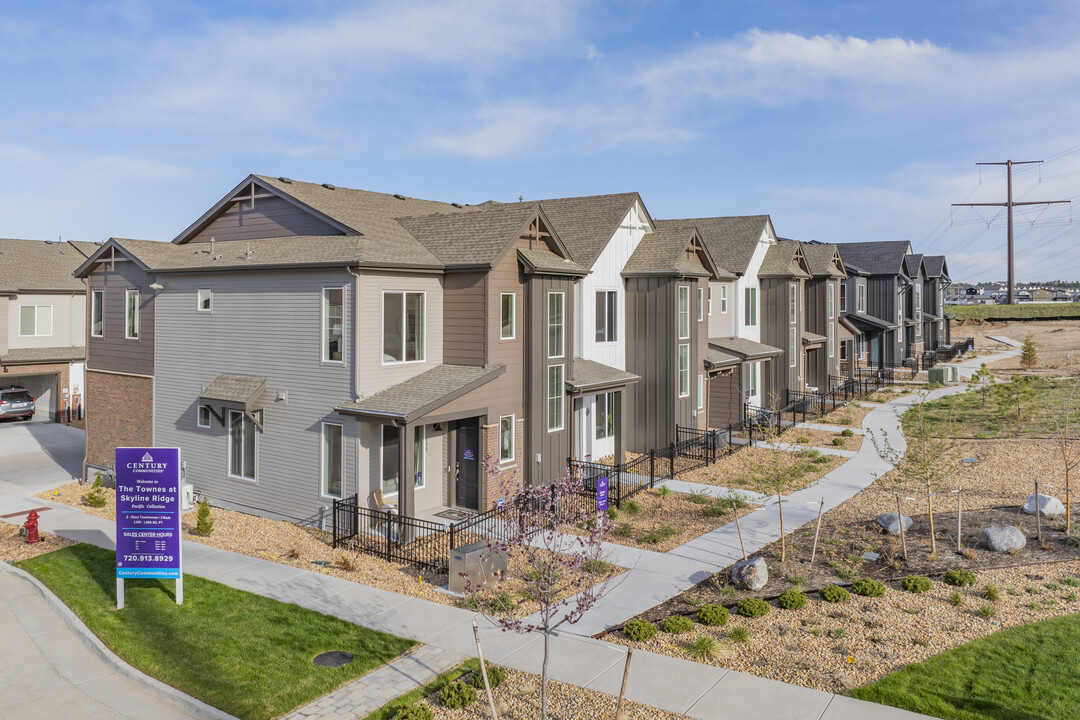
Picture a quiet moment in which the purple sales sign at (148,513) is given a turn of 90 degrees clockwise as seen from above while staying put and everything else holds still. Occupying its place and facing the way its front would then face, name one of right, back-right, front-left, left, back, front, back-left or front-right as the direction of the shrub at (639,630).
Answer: back-left

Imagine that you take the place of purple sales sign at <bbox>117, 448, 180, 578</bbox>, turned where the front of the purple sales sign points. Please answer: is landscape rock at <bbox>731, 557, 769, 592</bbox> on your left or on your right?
on your left

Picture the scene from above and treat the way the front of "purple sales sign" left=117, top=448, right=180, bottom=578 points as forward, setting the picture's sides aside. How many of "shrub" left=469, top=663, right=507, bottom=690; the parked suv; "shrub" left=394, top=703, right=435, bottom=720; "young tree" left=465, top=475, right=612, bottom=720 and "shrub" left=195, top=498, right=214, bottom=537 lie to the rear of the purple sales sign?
2

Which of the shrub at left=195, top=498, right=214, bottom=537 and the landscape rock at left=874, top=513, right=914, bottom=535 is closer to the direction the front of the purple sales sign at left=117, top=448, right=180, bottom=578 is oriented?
the landscape rock

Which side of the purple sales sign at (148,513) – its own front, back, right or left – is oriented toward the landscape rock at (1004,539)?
left

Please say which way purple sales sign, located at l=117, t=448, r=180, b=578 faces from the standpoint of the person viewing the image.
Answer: facing the viewer

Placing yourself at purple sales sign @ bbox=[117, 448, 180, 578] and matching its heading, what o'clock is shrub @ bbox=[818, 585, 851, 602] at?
The shrub is roughly at 10 o'clock from the purple sales sign.

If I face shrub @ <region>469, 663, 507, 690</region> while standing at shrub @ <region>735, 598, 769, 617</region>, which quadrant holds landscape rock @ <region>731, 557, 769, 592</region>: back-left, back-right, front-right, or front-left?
back-right
